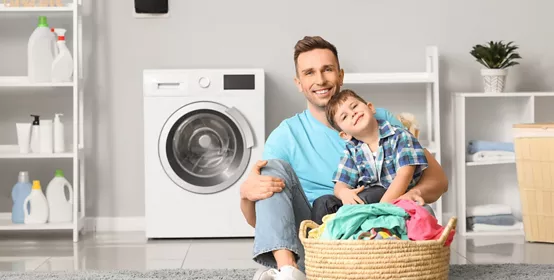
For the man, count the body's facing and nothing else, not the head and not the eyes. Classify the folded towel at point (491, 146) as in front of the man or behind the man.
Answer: behind

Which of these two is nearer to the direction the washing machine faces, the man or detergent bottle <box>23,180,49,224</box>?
the man

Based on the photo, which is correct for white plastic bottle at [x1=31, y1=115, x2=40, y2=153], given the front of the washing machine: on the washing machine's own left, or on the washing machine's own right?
on the washing machine's own right

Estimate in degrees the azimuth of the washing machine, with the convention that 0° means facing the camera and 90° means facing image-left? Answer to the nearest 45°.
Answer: approximately 0°

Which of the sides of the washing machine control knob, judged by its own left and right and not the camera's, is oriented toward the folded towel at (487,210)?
left

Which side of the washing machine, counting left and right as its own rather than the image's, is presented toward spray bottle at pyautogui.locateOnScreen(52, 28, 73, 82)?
right
